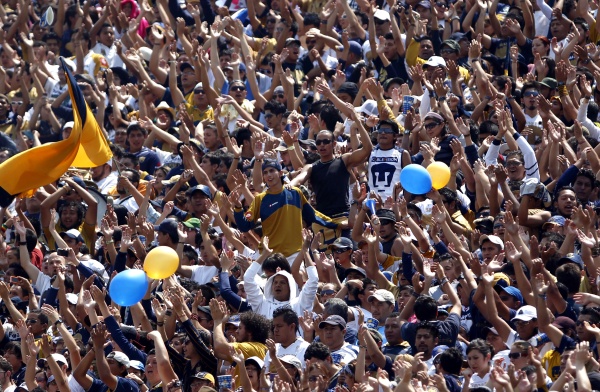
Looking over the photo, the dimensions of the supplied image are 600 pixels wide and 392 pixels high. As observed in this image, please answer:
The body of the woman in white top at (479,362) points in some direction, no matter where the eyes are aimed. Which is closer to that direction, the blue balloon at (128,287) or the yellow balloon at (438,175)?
the blue balloon

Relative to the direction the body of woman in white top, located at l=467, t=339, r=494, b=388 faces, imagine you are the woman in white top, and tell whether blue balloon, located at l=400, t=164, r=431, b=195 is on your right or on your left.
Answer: on your right

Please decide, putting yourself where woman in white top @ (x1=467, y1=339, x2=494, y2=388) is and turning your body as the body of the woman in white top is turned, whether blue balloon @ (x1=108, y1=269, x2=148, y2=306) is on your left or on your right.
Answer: on your right

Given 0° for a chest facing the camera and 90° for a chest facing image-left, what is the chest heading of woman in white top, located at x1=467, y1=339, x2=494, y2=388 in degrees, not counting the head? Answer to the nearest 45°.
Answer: approximately 45°

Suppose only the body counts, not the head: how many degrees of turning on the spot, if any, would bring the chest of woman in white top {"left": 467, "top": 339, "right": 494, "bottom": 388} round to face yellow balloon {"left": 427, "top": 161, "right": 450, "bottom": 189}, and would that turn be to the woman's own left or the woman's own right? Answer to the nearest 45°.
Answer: approximately 135° to the woman's own right
